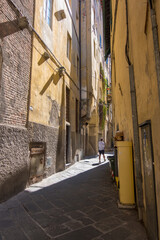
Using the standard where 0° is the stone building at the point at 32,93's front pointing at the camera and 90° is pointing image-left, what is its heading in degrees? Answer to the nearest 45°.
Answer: approximately 270°

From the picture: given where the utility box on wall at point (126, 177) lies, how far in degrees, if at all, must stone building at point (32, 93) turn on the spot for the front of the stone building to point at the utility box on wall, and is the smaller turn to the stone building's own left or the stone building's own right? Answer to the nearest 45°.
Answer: approximately 45° to the stone building's own right
